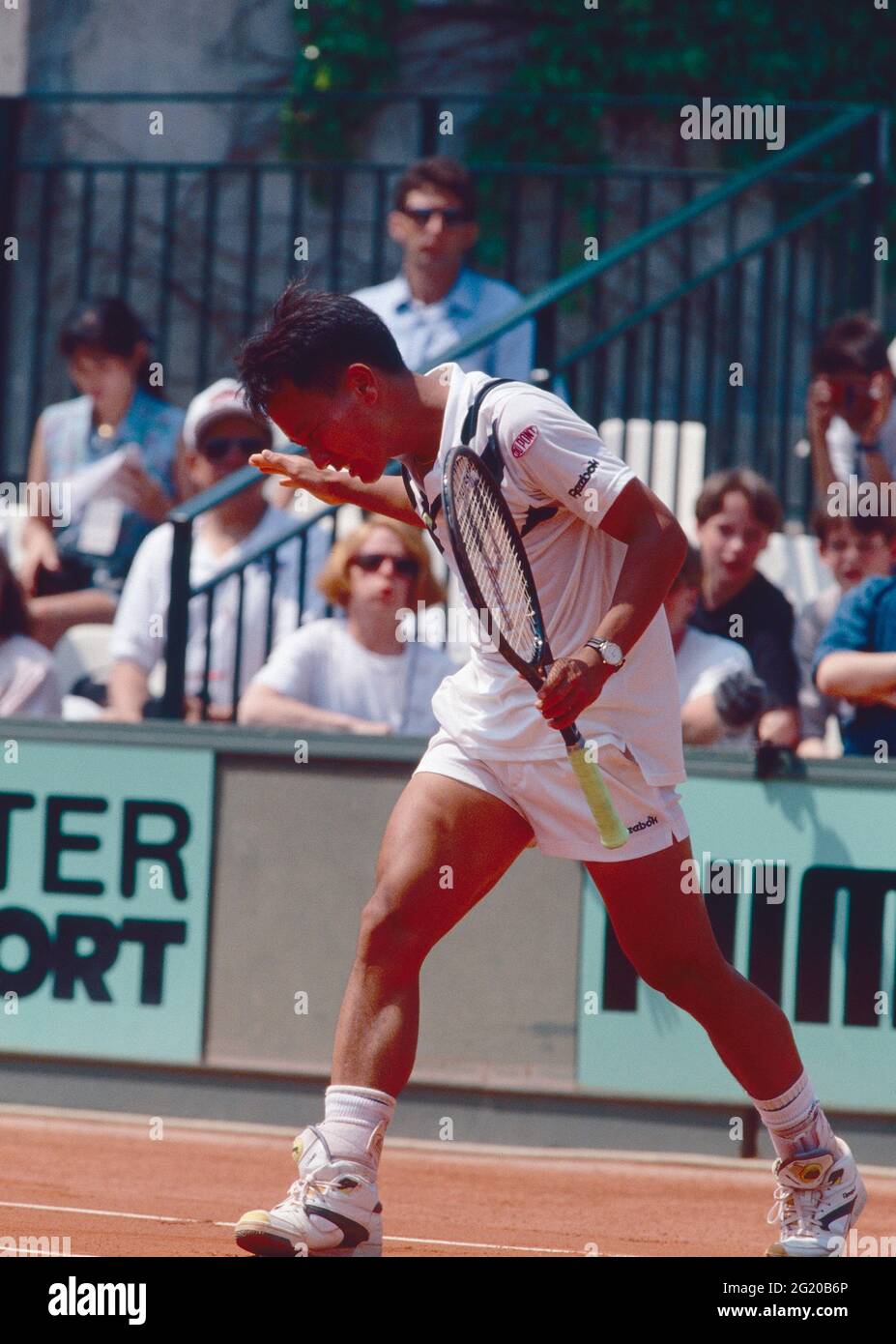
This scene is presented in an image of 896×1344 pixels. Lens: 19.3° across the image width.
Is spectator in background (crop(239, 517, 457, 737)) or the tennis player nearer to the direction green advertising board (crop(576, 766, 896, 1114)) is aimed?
the tennis player

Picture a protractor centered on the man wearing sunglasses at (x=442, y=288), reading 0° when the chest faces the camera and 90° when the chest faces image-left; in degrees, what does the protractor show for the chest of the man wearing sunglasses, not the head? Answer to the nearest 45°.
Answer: approximately 0°

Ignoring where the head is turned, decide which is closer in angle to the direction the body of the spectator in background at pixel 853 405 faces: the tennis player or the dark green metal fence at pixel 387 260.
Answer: the tennis player
